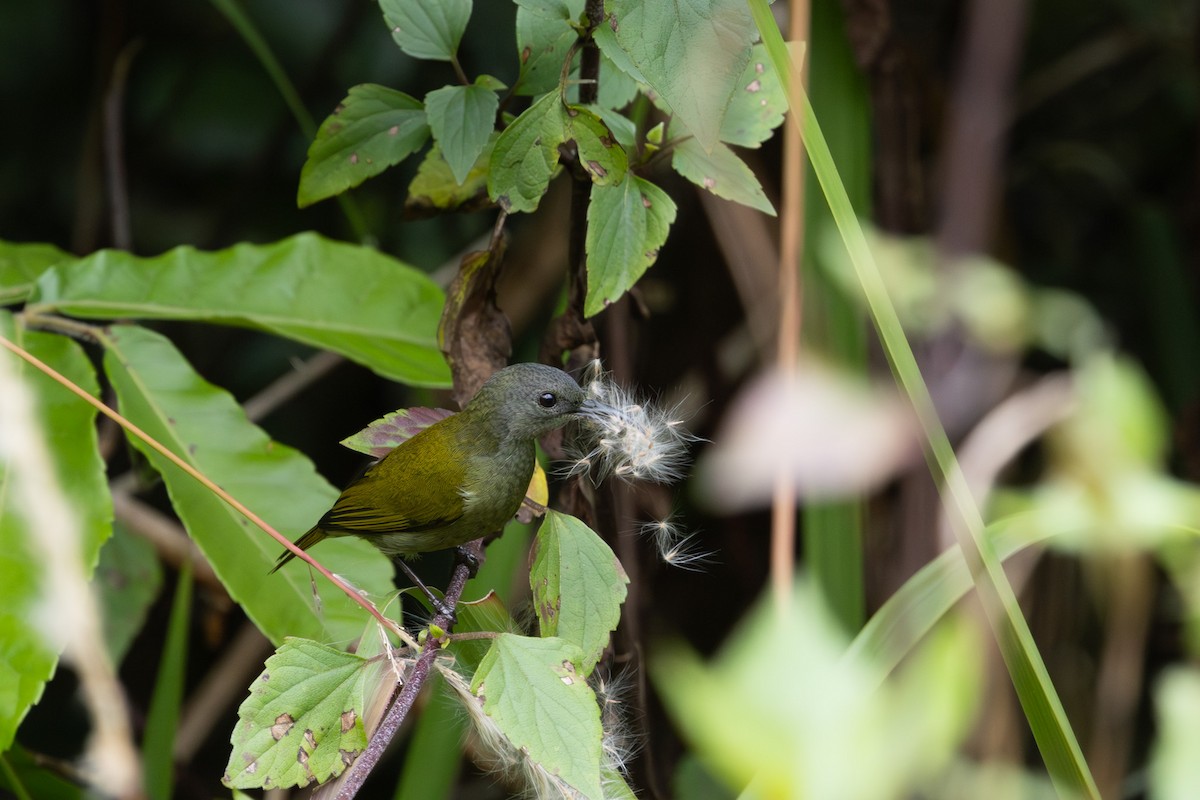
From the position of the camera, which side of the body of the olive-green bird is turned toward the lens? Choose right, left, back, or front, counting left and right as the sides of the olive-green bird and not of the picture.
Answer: right
